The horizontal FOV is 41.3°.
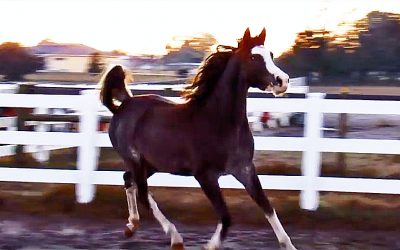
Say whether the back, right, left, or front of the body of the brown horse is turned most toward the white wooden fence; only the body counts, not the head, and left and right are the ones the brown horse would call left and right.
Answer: left

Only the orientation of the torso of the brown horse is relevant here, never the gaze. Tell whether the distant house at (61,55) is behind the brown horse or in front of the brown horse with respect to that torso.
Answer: behind

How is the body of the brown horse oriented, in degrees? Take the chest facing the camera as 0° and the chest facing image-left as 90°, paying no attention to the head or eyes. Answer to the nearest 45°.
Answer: approximately 315°

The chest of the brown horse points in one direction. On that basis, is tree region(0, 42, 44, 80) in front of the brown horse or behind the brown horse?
behind
